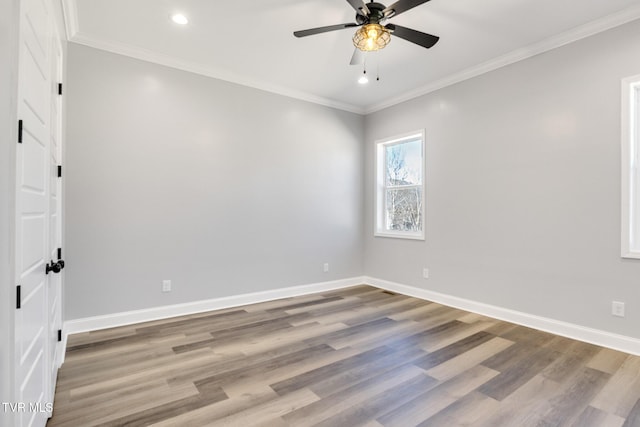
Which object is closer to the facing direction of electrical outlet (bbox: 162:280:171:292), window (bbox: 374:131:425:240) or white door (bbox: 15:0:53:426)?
the white door

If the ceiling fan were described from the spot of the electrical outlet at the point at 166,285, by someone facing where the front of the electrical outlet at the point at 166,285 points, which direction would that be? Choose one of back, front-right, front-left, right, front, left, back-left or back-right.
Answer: front-left

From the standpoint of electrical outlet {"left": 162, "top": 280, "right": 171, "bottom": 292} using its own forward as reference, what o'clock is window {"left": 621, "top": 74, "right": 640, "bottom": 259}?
The window is roughly at 10 o'clock from the electrical outlet.

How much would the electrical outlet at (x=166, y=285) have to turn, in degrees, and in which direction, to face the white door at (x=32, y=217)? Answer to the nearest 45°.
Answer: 0° — it already faces it

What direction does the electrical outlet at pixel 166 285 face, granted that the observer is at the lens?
facing the viewer

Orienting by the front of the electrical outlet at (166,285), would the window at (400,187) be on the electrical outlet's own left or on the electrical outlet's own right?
on the electrical outlet's own left

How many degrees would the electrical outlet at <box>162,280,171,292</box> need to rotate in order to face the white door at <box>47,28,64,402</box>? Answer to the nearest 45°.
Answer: approximately 45° to its right

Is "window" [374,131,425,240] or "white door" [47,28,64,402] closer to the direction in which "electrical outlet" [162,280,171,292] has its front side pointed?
the white door
